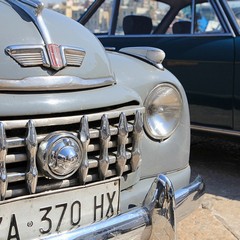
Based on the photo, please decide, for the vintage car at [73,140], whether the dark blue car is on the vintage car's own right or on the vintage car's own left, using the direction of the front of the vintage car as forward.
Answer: on the vintage car's own left
